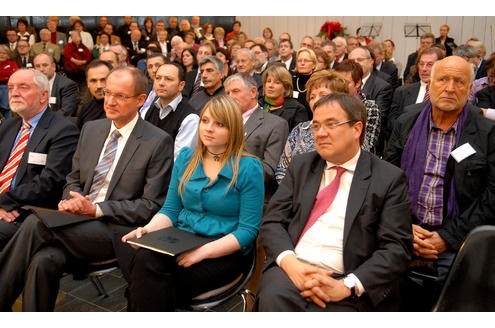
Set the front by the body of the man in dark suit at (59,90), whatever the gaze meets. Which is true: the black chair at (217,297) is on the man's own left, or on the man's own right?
on the man's own left

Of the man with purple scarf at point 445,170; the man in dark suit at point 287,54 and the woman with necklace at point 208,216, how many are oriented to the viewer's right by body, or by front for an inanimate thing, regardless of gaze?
0

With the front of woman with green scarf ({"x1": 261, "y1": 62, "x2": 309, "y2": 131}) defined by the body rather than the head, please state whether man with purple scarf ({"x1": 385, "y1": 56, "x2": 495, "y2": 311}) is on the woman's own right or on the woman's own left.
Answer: on the woman's own left

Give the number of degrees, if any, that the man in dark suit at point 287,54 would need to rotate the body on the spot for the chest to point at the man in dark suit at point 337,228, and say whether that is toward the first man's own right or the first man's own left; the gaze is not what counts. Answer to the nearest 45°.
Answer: approximately 45° to the first man's own left

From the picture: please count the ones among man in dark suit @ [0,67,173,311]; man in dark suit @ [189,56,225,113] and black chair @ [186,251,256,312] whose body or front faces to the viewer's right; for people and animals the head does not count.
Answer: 0

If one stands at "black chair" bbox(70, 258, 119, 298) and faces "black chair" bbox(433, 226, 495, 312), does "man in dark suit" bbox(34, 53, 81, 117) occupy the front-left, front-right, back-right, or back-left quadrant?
back-left

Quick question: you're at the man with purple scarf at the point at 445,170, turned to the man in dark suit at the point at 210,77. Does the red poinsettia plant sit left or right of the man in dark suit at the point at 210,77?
right

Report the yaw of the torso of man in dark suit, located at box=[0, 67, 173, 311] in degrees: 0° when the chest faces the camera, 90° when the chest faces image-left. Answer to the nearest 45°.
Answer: approximately 45°

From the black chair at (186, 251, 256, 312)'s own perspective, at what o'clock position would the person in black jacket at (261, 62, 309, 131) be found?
The person in black jacket is roughly at 5 o'clock from the black chair.

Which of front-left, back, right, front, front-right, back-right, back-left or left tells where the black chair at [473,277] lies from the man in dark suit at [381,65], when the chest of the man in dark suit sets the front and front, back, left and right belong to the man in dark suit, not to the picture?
front-left

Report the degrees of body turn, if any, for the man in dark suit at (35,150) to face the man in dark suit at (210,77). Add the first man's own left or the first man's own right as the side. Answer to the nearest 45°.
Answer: approximately 180°

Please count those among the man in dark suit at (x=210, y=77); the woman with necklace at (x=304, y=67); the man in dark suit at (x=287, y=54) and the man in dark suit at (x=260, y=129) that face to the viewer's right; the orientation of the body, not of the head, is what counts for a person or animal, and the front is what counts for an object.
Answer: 0

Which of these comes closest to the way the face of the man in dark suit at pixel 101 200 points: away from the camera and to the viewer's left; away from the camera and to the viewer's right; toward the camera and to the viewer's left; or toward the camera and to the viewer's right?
toward the camera and to the viewer's left

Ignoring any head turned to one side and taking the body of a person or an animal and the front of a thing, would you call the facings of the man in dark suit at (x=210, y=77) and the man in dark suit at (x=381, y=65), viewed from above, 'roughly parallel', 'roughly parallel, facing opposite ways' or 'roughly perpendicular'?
roughly parallel

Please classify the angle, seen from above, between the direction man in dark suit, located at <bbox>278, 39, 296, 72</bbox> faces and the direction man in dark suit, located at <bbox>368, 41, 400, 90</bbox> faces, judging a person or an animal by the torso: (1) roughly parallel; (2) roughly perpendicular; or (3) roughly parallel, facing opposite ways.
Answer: roughly parallel

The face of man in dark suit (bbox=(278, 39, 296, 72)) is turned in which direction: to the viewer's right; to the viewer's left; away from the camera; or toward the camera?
toward the camera
